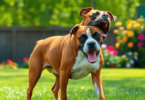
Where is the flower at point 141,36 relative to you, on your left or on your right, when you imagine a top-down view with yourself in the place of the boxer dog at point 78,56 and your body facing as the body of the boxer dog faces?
on your left

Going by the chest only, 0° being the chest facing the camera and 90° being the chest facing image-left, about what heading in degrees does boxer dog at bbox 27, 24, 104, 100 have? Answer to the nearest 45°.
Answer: approximately 315°
